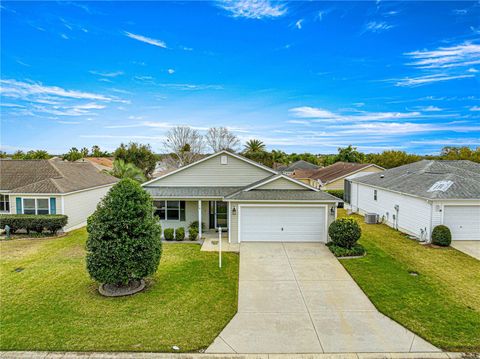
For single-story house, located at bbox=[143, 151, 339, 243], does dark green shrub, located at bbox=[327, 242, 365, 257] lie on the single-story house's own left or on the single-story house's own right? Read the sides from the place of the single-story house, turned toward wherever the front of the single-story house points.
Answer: on the single-story house's own left

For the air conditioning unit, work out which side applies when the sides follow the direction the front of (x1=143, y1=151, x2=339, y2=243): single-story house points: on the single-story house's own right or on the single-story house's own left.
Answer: on the single-story house's own left

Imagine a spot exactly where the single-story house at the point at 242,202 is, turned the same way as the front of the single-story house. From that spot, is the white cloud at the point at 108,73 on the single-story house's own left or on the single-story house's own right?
on the single-story house's own right

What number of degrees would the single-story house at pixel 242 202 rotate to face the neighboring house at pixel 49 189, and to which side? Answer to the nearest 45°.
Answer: approximately 90° to its right

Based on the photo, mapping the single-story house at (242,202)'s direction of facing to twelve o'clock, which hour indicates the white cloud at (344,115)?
The white cloud is roughly at 7 o'clock from the single-story house.

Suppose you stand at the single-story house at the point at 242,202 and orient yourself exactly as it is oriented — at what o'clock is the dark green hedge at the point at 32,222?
The dark green hedge is roughly at 3 o'clock from the single-story house.

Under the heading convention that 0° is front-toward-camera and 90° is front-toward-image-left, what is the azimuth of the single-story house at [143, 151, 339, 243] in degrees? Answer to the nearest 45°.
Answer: approximately 0°

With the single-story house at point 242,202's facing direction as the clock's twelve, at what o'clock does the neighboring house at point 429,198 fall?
The neighboring house is roughly at 9 o'clock from the single-story house.

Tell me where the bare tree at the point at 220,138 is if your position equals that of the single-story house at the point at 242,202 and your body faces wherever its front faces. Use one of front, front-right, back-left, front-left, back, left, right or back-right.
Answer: back

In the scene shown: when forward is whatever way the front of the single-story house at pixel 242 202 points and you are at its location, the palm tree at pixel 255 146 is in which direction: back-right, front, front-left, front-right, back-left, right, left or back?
back

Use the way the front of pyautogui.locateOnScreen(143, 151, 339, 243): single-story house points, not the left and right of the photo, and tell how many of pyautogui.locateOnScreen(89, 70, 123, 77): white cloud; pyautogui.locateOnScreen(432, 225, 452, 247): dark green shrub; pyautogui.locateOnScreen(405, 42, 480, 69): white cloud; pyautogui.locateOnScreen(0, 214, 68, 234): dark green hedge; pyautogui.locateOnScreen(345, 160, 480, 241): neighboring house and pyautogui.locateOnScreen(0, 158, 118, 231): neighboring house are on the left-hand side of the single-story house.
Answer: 3
